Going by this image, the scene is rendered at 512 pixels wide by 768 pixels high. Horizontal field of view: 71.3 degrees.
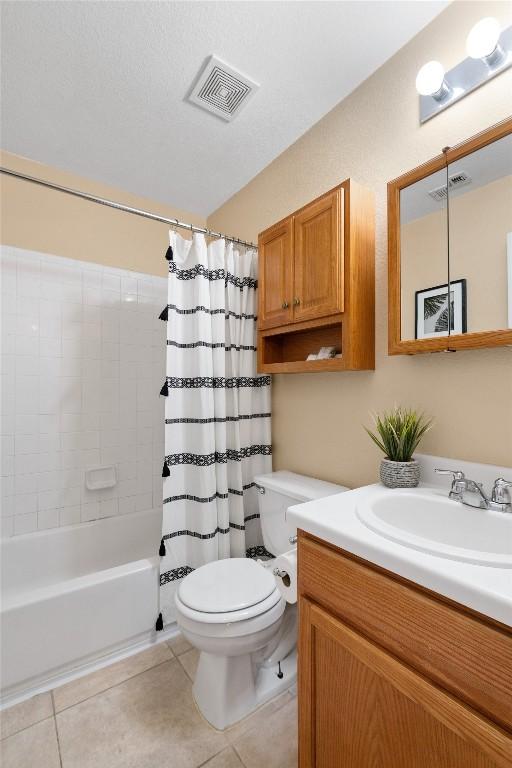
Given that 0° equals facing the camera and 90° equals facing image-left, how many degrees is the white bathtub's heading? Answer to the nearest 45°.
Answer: approximately 315°

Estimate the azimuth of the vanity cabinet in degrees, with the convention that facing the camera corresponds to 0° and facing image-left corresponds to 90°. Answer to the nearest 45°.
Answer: approximately 45°

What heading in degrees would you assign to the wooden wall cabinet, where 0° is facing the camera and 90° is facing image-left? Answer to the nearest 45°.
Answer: approximately 45°

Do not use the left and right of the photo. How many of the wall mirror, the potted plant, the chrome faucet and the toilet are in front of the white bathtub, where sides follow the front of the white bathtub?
4

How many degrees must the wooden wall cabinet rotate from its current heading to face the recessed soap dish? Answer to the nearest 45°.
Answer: approximately 45° to its right

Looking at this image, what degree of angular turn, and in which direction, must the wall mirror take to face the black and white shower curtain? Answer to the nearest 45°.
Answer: approximately 45° to its right

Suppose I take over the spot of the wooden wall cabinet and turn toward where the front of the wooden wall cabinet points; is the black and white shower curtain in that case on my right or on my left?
on my right

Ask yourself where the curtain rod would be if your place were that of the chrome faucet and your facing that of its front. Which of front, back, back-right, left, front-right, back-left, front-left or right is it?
front-right

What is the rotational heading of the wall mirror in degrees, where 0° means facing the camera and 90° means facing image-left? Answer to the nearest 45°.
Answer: approximately 45°

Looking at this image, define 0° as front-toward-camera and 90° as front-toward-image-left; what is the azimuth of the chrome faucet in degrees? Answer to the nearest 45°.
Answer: approximately 45°
